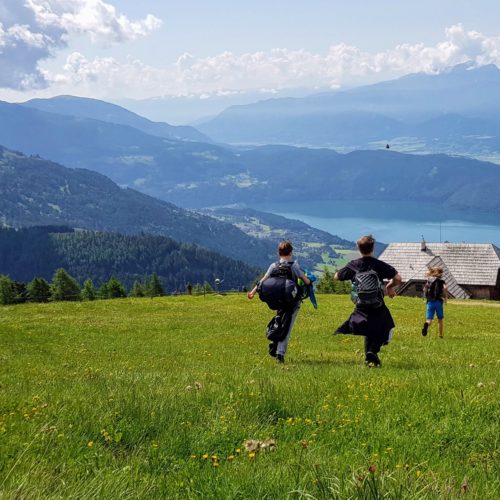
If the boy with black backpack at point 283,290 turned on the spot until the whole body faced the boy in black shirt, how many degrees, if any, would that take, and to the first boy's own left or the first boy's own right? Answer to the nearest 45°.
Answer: approximately 135° to the first boy's own right

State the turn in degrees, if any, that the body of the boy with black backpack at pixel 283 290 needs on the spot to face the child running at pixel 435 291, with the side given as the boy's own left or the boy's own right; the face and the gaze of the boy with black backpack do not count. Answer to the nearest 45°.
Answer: approximately 45° to the boy's own right

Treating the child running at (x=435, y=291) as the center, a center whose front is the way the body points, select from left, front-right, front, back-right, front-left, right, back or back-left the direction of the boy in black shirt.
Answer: back

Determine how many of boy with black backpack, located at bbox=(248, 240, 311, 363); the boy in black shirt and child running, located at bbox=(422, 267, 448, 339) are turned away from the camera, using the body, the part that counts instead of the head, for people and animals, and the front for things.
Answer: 3

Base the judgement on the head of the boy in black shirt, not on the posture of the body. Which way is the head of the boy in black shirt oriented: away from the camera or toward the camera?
away from the camera

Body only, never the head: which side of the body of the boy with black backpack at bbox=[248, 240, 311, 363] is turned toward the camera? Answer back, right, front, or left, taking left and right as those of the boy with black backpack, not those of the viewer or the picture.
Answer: back

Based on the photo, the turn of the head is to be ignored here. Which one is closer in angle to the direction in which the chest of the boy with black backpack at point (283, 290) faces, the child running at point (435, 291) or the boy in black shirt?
the child running

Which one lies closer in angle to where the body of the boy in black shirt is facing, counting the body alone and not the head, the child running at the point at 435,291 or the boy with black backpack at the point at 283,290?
the child running

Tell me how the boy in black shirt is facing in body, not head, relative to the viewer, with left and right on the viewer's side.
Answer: facing away from the viewer

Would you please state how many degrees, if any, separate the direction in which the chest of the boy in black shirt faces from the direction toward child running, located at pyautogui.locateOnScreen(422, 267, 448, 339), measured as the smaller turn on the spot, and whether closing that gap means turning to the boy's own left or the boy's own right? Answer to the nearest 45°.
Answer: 0° — they already face them

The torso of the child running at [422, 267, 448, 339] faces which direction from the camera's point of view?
away from the camera
